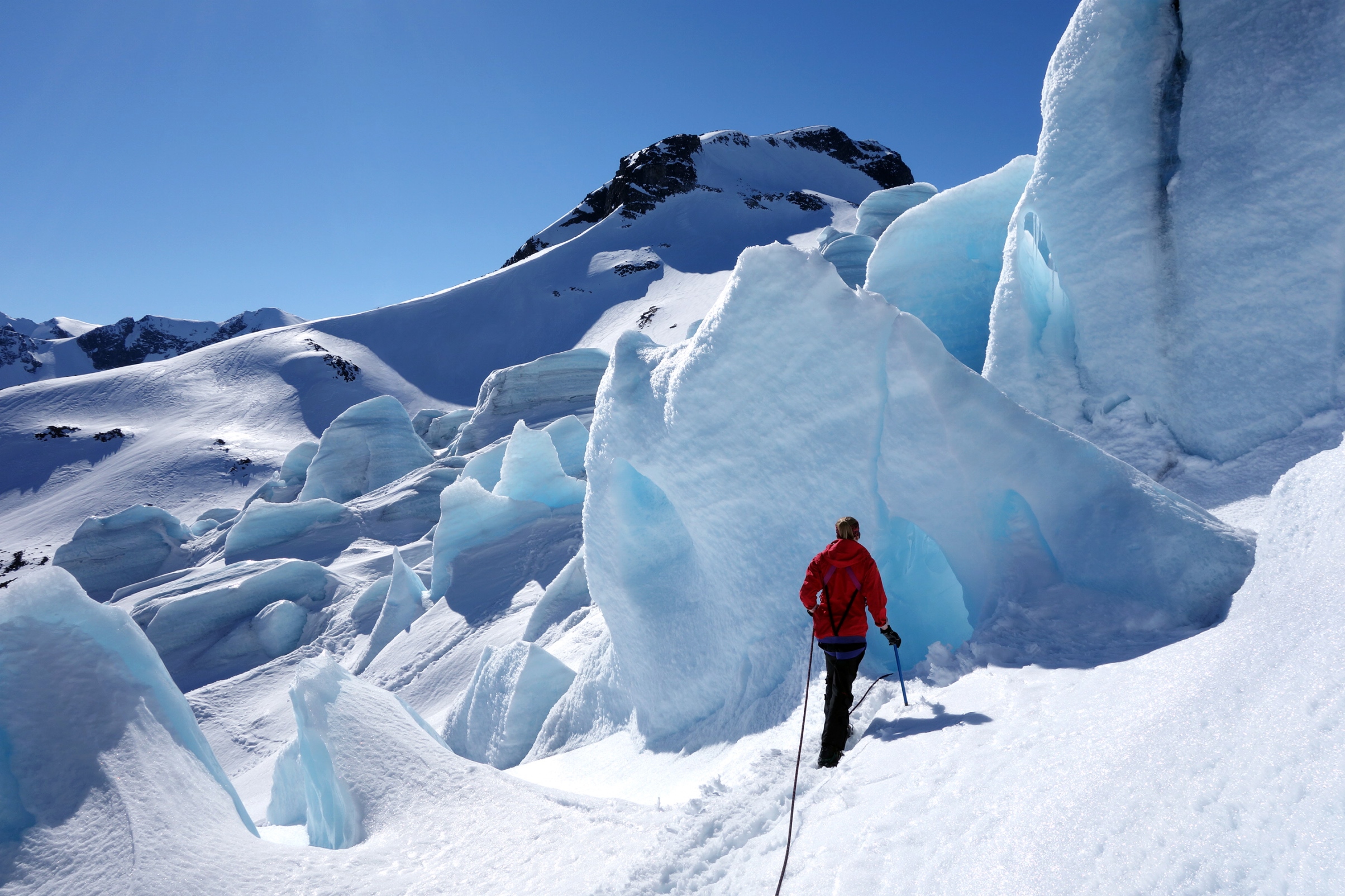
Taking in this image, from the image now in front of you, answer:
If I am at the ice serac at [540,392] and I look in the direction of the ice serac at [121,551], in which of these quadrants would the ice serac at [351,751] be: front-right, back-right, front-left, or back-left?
front-left

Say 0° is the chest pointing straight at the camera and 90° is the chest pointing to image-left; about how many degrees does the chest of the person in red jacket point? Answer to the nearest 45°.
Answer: approximately 180°

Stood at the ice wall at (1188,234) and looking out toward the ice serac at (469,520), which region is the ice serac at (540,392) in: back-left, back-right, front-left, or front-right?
front-right

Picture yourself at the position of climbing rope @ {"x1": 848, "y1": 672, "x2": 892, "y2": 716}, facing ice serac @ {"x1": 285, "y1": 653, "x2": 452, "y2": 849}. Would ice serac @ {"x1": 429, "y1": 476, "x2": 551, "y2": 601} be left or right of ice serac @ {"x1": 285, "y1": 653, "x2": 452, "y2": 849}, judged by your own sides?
right

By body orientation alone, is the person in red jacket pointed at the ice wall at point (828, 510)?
yes

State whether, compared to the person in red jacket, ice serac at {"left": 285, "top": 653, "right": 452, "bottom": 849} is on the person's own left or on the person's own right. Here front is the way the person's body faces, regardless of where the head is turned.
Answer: on the person's own left

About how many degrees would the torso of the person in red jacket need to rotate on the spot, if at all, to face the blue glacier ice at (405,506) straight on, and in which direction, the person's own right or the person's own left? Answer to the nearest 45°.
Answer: approximately 45° to the person's own left

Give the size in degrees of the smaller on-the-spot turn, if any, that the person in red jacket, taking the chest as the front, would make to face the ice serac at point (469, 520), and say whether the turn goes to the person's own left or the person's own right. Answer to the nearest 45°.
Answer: approximately 45° to the person's own left

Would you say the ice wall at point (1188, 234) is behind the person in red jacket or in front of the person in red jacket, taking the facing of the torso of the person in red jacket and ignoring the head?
in front
